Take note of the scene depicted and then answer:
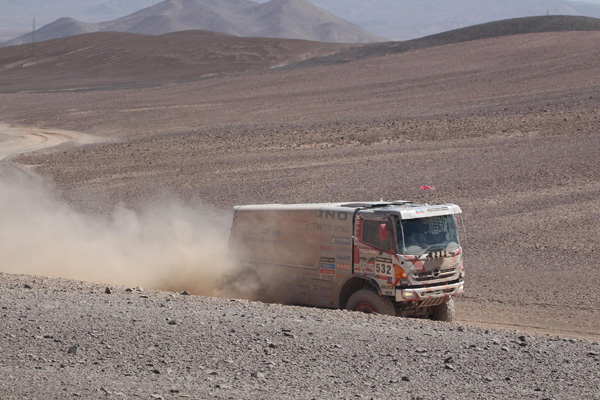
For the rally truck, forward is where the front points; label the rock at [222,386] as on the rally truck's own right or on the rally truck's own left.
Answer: on the rally truck's own right

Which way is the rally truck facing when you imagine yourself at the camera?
facing the viewer and to the right of the viewer
